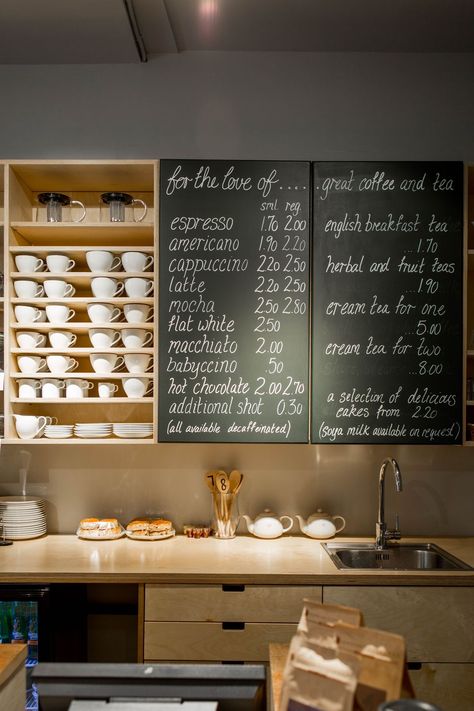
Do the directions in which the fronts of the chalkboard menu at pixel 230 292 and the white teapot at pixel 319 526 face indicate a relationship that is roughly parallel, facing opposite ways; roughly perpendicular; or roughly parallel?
roughly perpendicular

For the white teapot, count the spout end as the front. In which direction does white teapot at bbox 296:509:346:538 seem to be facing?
to the viewer's left

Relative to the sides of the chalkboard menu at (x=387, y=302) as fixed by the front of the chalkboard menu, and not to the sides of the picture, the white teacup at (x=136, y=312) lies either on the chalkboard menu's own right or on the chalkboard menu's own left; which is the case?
on the chalkboard menu's own right

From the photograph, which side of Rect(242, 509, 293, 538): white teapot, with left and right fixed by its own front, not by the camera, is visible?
left

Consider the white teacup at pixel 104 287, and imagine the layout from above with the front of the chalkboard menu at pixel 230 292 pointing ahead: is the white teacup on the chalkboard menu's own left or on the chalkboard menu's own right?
on the chalkboard menu's own right

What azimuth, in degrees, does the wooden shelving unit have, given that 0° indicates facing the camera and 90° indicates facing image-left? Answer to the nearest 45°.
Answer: approximately 0°
